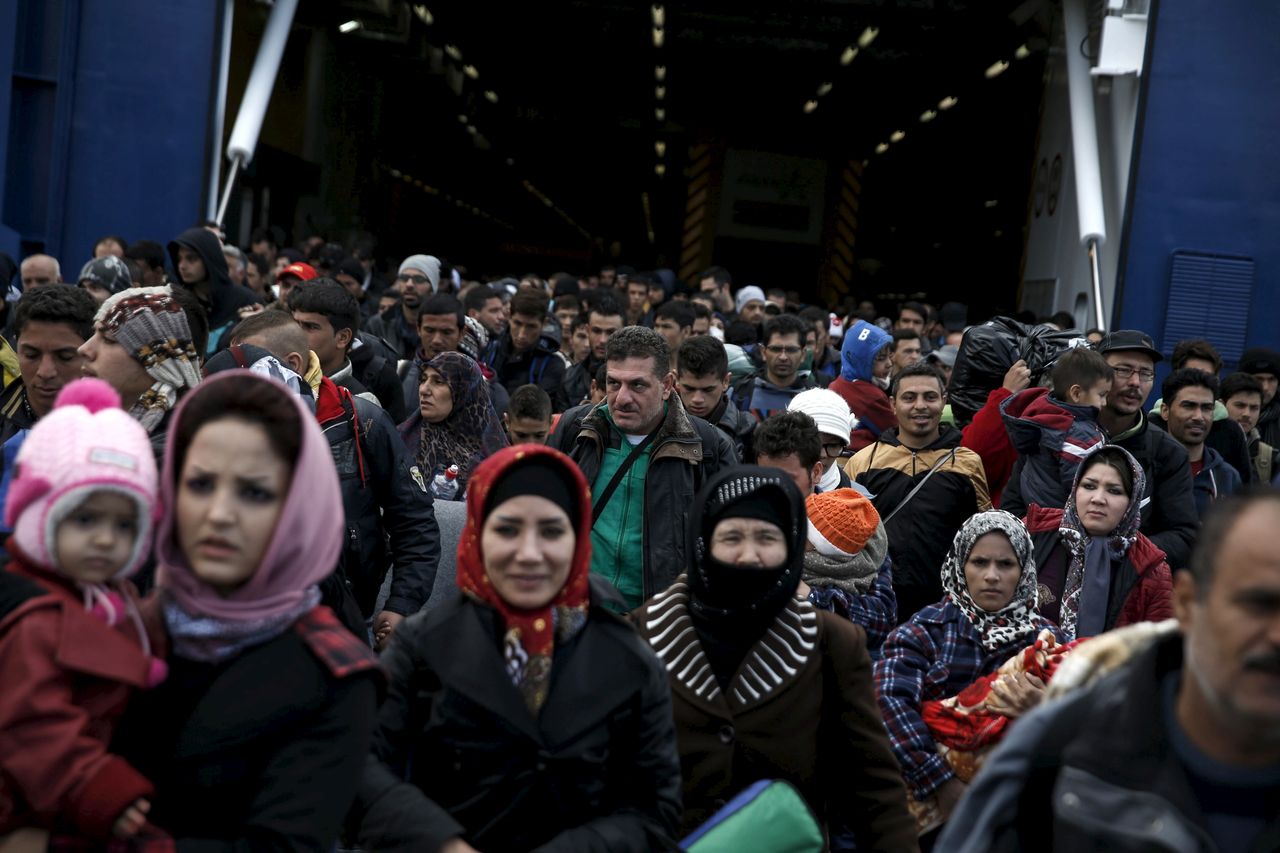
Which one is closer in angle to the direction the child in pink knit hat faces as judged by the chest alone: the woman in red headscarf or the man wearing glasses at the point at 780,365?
the woman in red headscarf

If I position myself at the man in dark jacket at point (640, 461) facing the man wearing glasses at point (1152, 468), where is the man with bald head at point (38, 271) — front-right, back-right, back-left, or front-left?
back-left

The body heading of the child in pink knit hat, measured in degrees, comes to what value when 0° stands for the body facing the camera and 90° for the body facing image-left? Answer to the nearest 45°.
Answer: approximately 315°

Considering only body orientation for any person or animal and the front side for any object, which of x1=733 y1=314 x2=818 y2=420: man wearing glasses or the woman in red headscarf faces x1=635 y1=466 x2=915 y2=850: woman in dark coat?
the man wearing glasses

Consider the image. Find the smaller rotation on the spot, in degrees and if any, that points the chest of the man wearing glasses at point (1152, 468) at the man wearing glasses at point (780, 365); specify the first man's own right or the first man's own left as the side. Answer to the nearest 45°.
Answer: approximately 135° to the first man's own right

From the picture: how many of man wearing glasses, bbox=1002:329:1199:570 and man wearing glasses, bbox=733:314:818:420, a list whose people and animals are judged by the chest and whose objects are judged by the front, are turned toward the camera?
2

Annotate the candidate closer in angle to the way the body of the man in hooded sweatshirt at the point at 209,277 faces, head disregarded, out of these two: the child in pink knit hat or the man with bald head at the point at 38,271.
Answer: the child in pink knit hat
